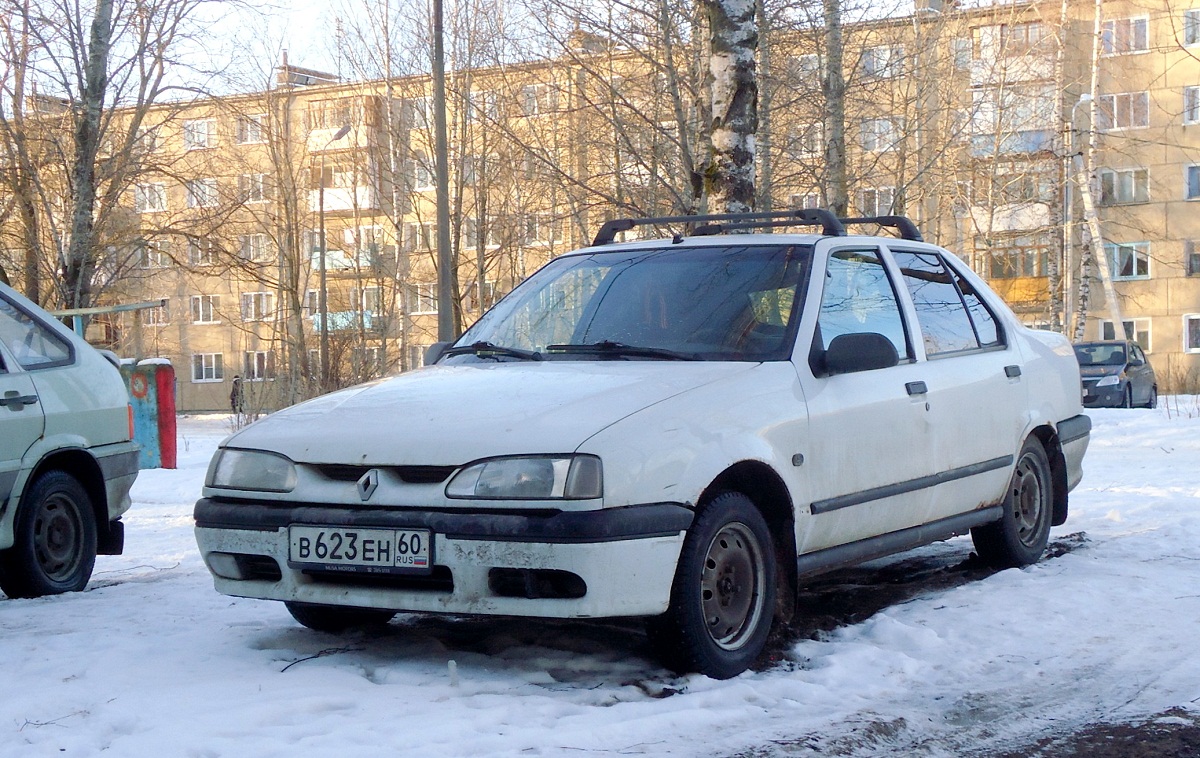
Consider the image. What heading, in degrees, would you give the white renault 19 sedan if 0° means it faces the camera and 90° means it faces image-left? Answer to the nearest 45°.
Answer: approximately 45°

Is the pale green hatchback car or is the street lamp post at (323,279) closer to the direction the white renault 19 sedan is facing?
the pale green hatchback car

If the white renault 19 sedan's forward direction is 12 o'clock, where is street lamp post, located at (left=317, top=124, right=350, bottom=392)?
The street lamp post is roughly at 4 o'clock from the white renault 19 sedan.

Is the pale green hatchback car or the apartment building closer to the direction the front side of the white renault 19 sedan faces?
the pale green hatchback car

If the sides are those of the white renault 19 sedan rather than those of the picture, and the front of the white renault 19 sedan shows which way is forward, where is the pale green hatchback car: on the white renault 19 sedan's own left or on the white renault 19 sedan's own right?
on the white renault 19 sedan's own right

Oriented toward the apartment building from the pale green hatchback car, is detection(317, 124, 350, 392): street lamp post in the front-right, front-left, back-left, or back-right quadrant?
front-left

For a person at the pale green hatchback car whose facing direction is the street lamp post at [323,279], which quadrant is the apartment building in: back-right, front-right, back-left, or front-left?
front-right
